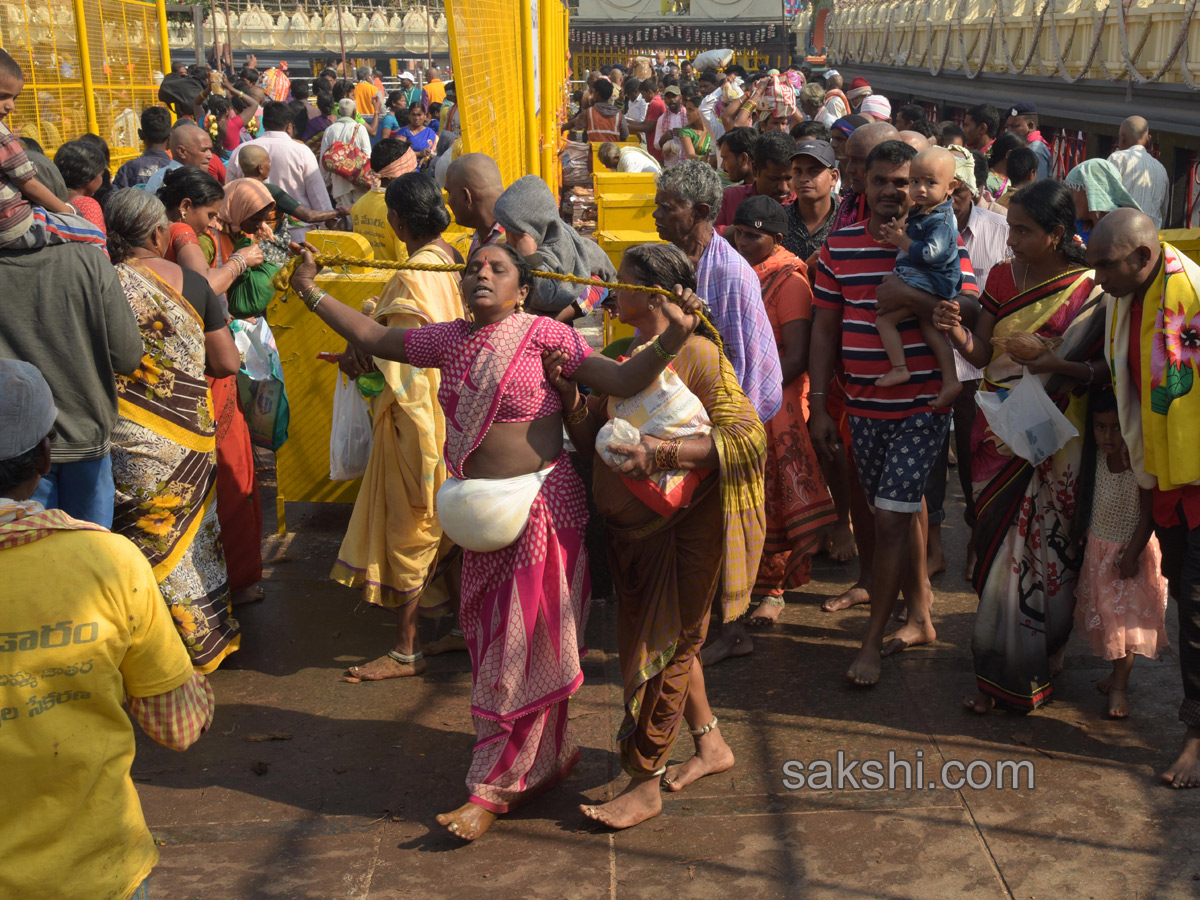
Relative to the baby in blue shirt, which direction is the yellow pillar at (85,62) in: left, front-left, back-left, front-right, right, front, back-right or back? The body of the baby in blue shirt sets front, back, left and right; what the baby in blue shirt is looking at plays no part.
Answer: right

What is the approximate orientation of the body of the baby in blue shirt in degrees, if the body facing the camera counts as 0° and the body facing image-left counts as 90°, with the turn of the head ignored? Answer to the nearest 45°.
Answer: approximately 45°

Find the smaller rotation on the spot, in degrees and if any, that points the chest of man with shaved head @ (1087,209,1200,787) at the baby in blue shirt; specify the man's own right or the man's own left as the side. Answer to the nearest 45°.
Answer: approximately 90° to the man's own right

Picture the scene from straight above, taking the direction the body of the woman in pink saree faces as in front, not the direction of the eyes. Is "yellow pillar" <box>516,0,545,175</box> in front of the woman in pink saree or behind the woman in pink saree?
behind

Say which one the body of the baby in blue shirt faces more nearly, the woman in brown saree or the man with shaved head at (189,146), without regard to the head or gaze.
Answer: the woman in brown saree
